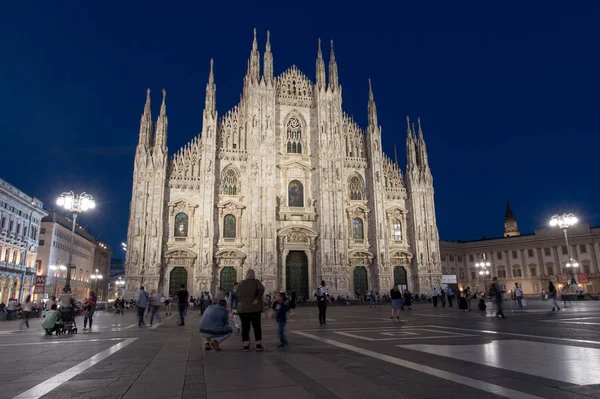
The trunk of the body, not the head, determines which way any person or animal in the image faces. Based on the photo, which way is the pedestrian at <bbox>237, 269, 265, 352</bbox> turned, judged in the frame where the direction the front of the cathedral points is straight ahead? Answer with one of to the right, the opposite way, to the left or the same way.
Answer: the opposite way

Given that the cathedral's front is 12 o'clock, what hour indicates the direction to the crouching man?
The crouching man is roughly at 12 o'clock from the cathedral.

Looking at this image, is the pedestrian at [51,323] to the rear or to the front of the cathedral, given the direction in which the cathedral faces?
to the front

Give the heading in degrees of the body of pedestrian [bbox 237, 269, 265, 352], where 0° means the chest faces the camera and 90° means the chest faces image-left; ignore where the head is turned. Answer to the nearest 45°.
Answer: approximately 180°

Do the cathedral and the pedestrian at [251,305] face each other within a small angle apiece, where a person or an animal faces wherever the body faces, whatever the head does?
yes

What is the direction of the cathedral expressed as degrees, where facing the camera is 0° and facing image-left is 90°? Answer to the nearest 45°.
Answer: approximately 0°

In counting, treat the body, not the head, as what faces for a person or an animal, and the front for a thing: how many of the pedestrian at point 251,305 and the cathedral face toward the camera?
1

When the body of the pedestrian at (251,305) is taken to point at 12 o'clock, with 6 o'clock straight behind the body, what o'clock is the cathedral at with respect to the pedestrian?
The cathedral is roughly at 12 o'clock from the pedestrian.

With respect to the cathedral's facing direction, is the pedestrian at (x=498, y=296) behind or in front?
in front
